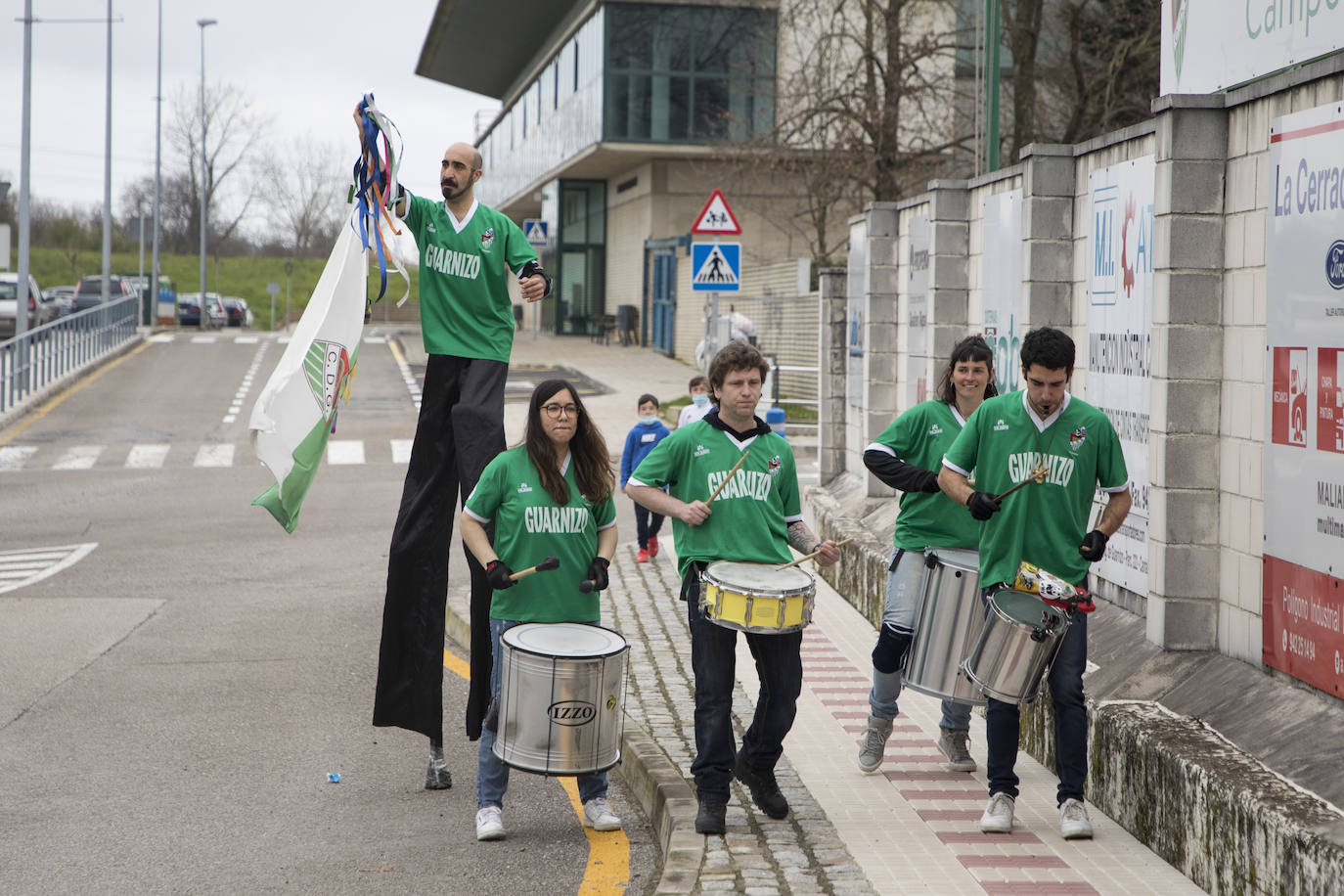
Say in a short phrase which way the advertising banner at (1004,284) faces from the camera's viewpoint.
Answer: facing the viewer and to the left of the viewer

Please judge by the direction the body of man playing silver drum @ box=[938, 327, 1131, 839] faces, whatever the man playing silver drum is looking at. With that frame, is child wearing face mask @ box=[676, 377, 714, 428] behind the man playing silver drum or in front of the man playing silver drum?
behind

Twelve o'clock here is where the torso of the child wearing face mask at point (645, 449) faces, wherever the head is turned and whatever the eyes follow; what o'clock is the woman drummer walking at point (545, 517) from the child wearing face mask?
The woman drummer walking is roughly at 12 o'clock from the child wearing face mask.

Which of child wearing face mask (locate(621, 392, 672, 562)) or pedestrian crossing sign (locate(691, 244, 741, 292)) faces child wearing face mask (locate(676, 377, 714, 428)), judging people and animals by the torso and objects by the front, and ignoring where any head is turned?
the pedestrian crossing sign

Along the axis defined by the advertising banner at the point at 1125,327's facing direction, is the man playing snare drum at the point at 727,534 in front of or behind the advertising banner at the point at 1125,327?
in front

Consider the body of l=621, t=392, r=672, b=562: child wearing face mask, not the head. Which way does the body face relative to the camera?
toward the camera

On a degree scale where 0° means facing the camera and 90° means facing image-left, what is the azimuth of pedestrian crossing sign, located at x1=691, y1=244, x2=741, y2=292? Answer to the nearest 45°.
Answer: approximately 0°

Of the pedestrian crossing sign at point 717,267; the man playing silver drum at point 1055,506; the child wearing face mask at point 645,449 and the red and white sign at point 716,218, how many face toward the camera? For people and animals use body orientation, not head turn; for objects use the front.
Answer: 4
